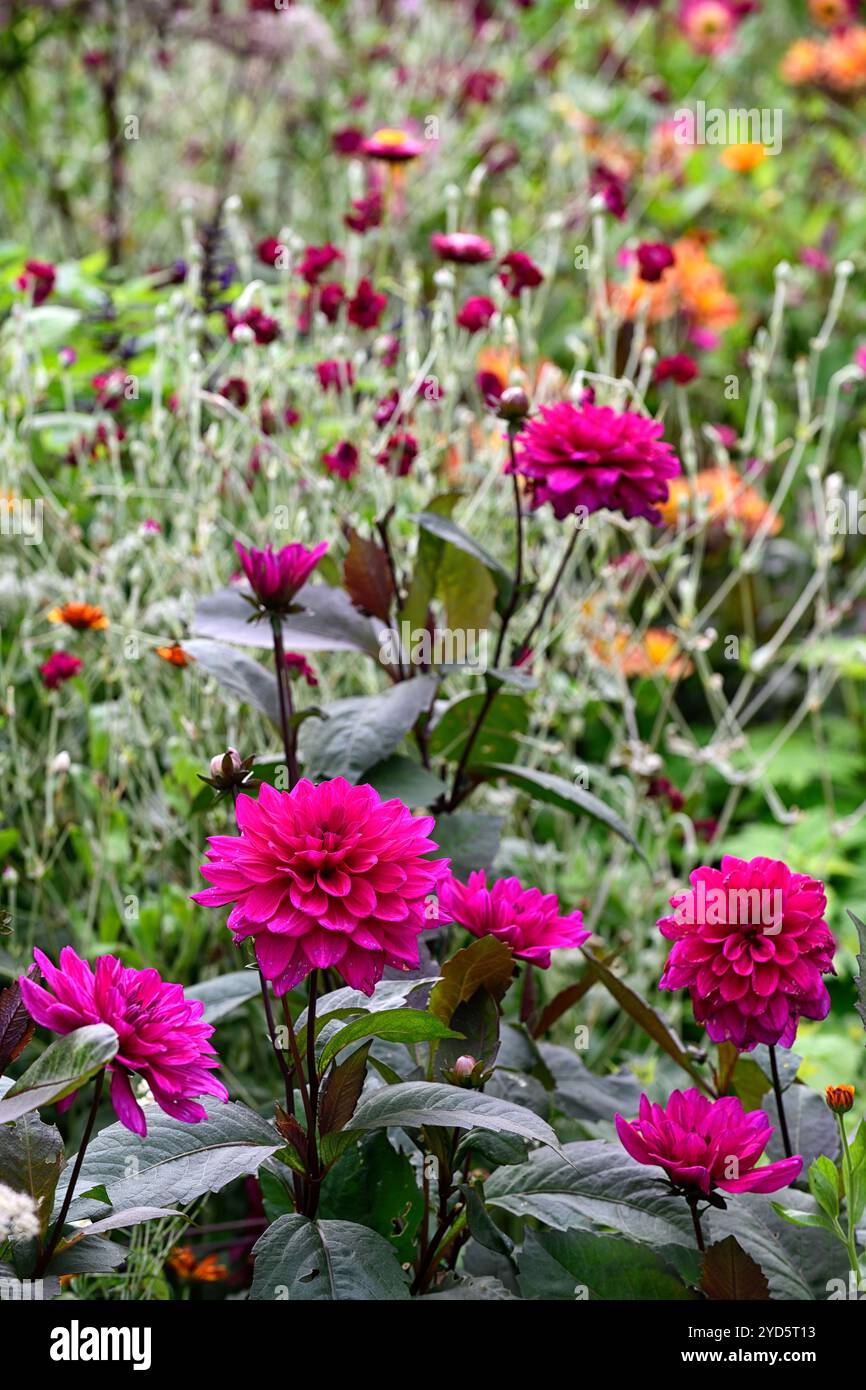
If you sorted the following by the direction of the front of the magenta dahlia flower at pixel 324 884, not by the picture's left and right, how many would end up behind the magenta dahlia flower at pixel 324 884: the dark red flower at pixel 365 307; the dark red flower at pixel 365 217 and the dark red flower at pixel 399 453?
3

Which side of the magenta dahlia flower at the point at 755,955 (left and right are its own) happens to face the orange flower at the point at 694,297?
back

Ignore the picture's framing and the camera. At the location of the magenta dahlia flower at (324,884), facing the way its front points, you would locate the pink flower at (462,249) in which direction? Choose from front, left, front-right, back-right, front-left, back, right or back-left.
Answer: back

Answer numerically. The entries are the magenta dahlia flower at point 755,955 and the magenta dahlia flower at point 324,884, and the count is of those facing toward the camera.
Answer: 2

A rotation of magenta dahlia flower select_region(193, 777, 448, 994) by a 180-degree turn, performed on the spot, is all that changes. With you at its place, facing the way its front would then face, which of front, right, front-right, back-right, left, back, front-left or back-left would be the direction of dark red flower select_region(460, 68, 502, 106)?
front

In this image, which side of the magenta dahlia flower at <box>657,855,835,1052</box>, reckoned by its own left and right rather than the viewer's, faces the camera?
front

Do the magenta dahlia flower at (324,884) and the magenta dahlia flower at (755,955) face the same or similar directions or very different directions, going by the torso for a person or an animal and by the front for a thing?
same or similar directions

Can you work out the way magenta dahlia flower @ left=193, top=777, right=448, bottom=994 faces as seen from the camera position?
facing the viewer

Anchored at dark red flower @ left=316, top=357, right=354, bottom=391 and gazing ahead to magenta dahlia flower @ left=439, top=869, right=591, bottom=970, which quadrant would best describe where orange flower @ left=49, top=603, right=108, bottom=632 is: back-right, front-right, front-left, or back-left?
front-right
